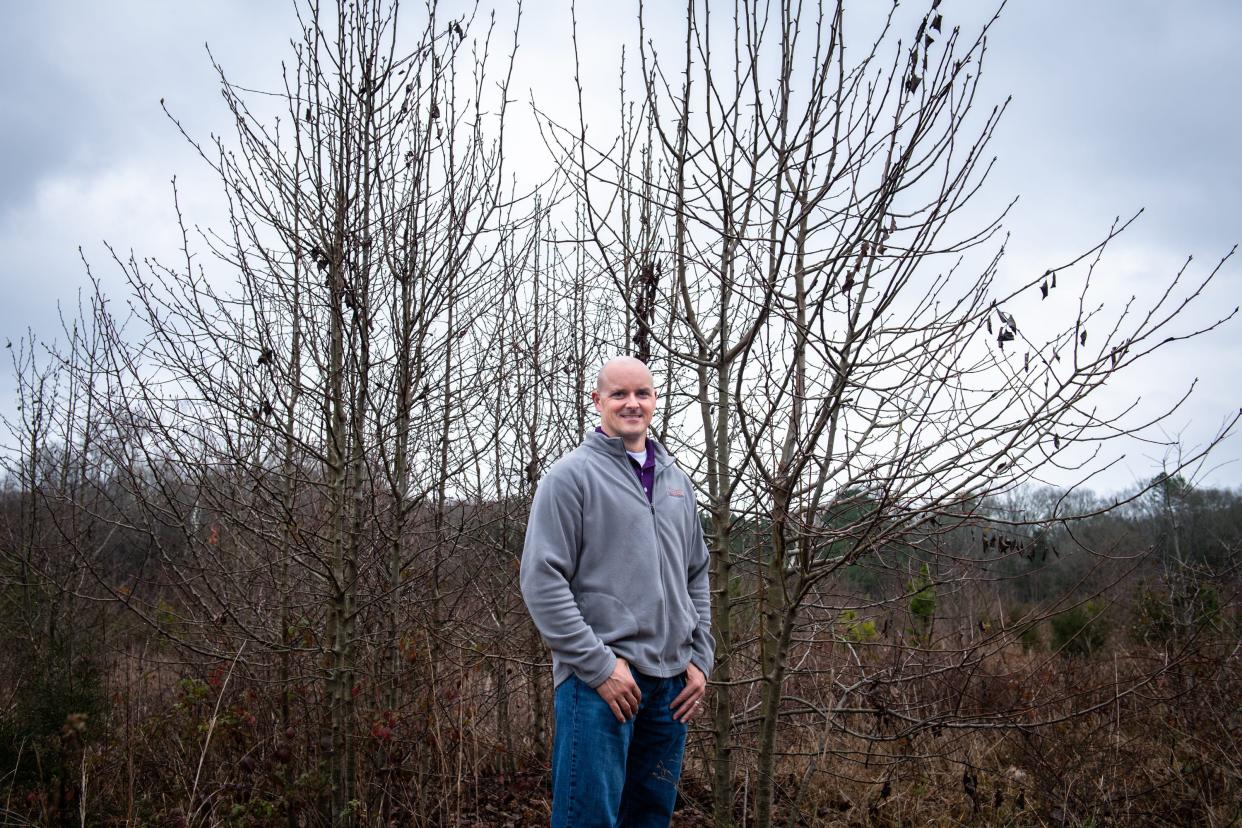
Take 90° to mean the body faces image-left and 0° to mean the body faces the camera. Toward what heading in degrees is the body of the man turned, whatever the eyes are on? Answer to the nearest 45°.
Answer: approximately 315°
